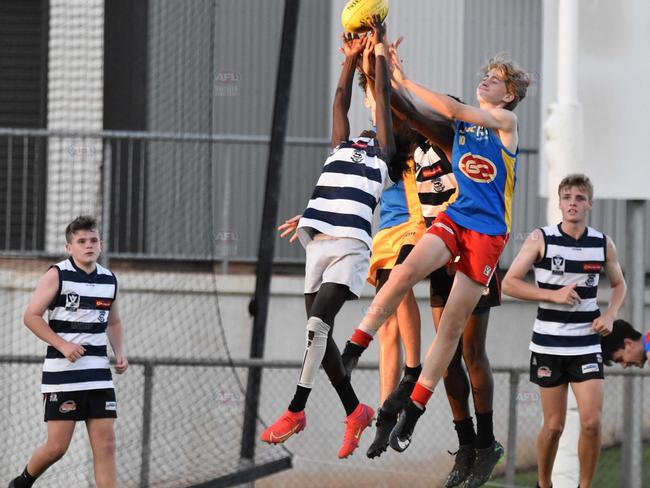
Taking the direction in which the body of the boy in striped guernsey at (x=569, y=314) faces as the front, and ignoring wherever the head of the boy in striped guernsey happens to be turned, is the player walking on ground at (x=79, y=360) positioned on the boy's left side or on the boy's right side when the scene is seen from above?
on the boy's right side

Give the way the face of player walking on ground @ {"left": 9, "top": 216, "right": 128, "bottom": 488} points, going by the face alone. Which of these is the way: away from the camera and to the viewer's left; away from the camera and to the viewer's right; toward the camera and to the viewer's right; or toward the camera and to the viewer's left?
toward the camera and to the viewer's right

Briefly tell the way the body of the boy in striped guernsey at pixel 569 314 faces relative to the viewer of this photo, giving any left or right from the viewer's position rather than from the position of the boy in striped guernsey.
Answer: facing the viewer

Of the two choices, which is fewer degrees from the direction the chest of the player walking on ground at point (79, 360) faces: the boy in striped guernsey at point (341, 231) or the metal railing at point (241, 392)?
the boy in striped guernsey

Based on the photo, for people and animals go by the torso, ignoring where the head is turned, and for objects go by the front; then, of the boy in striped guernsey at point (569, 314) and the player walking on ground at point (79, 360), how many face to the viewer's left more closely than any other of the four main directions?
0

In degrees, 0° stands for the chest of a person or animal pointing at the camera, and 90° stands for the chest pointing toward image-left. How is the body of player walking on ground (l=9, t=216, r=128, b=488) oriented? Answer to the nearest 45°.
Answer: approximately 315°

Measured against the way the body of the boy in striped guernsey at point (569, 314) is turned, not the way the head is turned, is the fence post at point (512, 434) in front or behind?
behind

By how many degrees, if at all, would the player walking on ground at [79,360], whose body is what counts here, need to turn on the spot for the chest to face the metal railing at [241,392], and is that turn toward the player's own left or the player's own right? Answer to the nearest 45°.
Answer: approximately 90° to the player's own left
